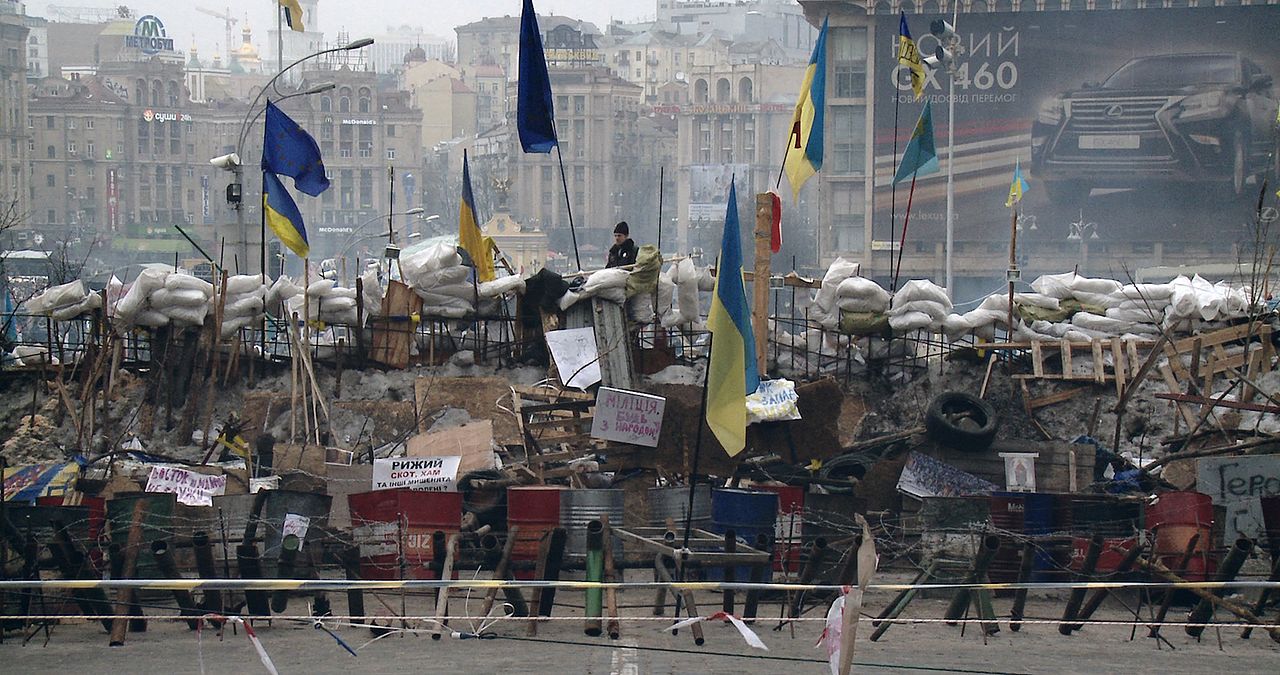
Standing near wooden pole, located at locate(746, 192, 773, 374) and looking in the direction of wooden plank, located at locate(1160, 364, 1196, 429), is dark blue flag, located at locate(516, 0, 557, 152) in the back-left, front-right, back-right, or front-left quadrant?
back-left

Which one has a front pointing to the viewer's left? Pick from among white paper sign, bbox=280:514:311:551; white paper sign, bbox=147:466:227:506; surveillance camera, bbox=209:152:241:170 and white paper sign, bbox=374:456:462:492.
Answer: the surveillance camera

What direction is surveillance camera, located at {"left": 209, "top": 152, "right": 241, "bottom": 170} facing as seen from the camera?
to the viewer's left

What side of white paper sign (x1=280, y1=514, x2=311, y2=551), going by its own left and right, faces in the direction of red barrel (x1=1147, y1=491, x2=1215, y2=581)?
left

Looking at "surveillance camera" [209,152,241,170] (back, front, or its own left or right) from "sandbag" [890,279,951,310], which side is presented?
back

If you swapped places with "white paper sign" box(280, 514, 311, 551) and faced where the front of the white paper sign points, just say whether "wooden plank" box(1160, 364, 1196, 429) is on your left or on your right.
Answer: on your left

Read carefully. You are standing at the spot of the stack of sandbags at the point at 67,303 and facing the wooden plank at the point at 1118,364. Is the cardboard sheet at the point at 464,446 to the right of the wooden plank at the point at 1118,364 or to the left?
right

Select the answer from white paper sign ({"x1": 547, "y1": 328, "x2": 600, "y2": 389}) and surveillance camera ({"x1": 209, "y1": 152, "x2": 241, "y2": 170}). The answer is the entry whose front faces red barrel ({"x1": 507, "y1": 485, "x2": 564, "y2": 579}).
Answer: the white paper sign

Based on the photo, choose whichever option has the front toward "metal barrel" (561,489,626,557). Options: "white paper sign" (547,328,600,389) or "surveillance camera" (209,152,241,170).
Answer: the white paper sign

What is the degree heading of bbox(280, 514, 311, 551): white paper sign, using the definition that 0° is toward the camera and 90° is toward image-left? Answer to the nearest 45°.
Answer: approximately 0°

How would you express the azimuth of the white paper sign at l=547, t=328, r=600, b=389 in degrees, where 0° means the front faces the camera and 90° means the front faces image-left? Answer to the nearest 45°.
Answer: approximately 0°
